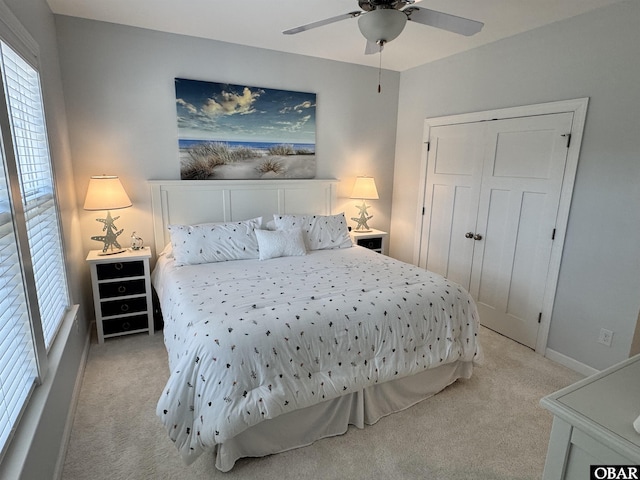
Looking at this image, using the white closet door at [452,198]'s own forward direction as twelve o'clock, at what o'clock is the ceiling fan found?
The ceiling fan is roughly at 11 o'clock from the white closet door.

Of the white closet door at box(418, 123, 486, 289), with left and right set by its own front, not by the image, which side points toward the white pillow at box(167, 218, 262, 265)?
front

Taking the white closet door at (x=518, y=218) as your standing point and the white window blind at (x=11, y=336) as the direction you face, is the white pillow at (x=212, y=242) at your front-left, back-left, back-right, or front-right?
front-right

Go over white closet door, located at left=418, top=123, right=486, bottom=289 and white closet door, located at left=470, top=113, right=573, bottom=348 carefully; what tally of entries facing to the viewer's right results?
0

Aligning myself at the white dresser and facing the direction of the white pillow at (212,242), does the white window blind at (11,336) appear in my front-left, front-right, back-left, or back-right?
front-left

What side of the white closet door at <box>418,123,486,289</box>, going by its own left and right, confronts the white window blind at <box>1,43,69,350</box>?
front

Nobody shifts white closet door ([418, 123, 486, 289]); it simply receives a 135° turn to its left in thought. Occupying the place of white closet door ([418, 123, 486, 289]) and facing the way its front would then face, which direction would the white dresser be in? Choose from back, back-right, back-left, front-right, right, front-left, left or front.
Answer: right

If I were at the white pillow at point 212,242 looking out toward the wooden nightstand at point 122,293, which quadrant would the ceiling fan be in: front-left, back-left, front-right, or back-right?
back-left

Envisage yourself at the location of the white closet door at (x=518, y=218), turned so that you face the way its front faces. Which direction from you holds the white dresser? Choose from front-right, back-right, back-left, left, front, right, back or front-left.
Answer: front-left

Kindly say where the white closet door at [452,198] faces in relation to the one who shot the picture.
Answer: facing the viewer and to the left of the viewer

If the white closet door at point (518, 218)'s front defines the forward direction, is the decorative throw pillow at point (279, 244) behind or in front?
in front

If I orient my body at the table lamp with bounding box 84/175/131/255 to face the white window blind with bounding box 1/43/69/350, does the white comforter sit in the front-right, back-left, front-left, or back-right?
front-left

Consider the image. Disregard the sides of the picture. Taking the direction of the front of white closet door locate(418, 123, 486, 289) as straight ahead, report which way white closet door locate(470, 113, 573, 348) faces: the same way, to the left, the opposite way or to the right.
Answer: the same way

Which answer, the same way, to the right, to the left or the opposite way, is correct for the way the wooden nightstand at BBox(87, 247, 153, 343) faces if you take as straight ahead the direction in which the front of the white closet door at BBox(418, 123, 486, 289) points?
to the left

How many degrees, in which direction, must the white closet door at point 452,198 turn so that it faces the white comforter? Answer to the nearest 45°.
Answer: approximately 45° to its left

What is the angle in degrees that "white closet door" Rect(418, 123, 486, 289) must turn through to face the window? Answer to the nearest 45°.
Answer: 0° — it already faces it

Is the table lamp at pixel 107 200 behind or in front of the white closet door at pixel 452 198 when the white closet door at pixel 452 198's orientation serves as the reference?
in front

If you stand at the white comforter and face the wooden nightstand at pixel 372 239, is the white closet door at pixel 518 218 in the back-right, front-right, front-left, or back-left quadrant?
front-right

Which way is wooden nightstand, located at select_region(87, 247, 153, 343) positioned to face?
toward the camera

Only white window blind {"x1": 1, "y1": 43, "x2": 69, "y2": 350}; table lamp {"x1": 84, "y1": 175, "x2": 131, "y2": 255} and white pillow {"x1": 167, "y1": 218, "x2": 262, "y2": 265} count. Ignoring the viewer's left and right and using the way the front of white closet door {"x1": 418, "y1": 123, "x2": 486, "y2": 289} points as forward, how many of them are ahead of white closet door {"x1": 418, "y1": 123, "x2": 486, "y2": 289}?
3

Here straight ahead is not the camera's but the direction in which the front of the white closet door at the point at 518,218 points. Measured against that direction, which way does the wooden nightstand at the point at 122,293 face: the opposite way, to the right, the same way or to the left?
to the left

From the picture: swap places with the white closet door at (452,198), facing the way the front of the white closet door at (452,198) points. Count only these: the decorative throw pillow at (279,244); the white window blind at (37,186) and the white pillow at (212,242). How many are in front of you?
3
